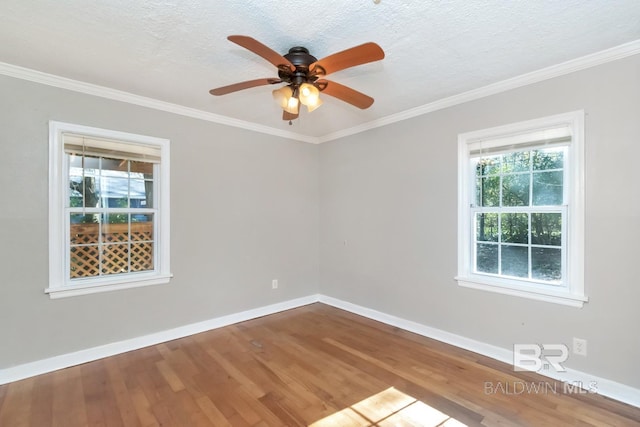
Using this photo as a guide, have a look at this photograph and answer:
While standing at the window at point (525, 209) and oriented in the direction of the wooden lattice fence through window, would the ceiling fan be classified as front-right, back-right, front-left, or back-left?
front-left

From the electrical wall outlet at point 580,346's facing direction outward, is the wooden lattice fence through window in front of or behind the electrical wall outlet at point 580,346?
in front

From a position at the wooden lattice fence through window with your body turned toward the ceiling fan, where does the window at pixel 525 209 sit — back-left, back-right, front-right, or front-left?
front-left

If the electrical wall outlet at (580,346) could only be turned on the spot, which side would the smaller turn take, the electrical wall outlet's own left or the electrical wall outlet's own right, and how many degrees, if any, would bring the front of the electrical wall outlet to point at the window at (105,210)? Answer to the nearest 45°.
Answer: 0° — it already faces it

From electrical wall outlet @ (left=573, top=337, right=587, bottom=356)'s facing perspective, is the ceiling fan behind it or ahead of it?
ahead
